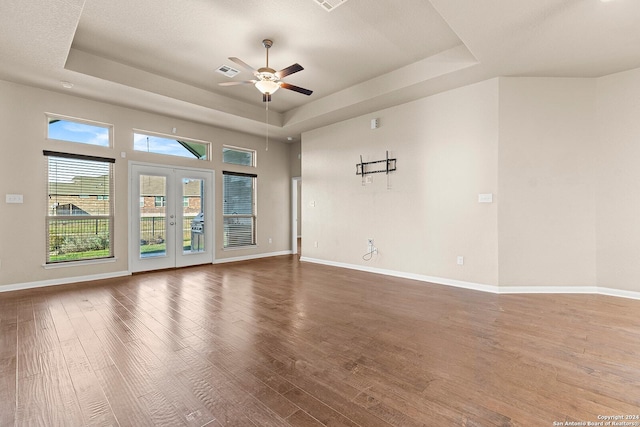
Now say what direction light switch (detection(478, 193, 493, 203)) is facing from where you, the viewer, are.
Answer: facing the viewer

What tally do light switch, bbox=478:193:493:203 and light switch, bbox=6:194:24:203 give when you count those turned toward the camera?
2

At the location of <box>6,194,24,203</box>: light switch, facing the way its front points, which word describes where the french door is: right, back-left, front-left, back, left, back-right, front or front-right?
left

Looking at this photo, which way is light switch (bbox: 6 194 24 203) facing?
toward the camera

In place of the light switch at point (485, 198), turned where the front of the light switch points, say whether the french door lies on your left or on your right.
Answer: on your right

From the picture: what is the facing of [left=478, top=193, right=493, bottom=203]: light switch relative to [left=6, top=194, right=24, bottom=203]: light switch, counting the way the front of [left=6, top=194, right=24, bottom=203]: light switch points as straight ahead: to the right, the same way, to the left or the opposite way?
to the right

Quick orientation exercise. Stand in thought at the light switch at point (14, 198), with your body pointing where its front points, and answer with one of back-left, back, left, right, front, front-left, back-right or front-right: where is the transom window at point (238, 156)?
left

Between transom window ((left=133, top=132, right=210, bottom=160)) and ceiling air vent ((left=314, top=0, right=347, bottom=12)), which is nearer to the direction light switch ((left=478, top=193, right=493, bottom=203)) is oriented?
the ceiling air vent

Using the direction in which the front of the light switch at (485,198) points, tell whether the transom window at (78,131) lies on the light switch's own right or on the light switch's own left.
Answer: on the light switch's own right

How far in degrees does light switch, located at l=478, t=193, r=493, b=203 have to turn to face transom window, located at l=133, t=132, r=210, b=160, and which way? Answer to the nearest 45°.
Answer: approximately 90° to its right

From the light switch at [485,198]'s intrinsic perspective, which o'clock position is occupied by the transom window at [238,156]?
The transom window is roughly at 3 o'clock from the light switch.

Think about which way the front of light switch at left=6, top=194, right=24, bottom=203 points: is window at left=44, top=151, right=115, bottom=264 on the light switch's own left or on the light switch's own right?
on the light switch's own left

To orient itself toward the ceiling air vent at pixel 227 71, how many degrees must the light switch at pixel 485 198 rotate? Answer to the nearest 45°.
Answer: approximately 45° to its right

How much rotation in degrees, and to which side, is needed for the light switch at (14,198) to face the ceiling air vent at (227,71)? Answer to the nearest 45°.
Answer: approximately 45° to its left
